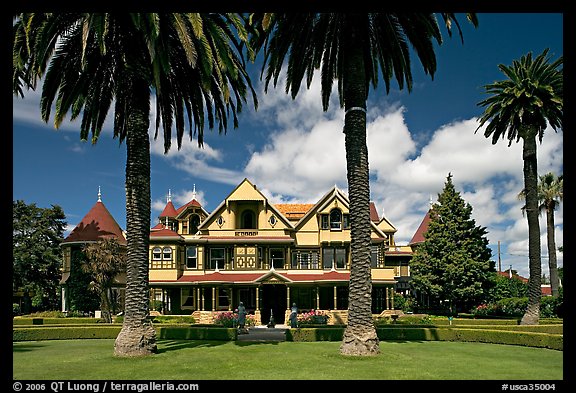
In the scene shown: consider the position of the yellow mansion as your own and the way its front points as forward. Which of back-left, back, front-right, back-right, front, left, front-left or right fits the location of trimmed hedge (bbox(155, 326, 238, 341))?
front

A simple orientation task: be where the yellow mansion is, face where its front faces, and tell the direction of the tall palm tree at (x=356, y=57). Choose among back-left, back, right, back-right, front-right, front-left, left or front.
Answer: front

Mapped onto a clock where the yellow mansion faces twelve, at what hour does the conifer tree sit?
The conifer tree is roughly at 9 o'clock from the yellow mansion.

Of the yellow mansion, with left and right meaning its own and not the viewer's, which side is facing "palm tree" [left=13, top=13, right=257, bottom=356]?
front

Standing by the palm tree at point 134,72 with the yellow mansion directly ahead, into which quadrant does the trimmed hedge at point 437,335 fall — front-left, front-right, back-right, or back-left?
front-right

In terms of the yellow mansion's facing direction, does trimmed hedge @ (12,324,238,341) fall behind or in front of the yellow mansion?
in front

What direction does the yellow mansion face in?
toward the camera
